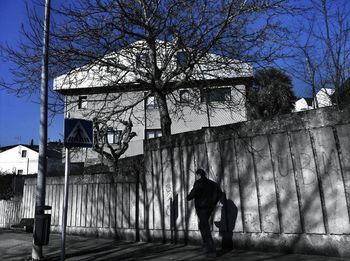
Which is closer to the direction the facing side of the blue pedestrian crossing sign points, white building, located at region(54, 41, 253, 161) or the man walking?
the man walking

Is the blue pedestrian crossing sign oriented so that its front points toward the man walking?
no

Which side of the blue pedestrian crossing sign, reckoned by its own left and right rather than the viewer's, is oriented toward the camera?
front

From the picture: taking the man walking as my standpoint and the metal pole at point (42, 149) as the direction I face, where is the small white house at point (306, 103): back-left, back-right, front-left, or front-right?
back-right

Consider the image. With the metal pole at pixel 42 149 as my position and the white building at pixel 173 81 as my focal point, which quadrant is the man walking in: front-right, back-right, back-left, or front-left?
front-right

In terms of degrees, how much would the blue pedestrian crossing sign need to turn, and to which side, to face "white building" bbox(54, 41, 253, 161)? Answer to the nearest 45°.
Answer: approximately 135° to its left

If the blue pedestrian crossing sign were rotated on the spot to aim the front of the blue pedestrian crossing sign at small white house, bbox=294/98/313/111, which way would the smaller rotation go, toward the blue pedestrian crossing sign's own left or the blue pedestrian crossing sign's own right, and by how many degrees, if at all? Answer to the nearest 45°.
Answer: approximately 135° to the blue pedestrian crossing sign's own left
